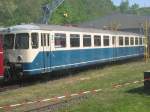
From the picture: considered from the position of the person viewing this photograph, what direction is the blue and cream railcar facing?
facing the viewer and to the left of the viewer

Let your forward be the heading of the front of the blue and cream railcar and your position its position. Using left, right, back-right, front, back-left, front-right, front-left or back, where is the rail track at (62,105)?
front-left
